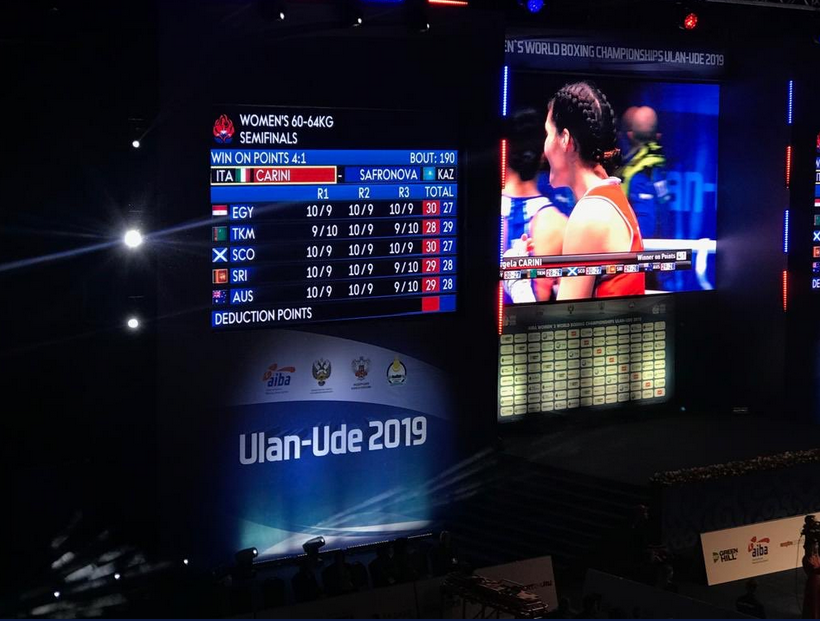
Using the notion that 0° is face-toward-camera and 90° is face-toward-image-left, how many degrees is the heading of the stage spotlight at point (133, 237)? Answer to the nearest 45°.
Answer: approximately 0°

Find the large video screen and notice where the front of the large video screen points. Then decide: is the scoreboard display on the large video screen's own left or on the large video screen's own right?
on the large video screen's own right

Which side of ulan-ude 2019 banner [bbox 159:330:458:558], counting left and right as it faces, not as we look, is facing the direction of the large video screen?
left

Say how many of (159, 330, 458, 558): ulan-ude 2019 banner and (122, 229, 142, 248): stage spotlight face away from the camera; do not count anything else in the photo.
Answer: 0

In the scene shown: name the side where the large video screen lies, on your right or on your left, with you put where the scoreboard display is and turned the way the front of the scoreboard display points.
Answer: on your left

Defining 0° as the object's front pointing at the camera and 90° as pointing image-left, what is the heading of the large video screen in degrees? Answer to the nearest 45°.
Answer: approximately 315°

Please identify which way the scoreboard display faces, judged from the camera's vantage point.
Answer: facing the viewer and to the right of the viewer

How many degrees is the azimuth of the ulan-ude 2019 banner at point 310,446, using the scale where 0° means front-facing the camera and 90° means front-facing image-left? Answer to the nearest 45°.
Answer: approximately 315°
